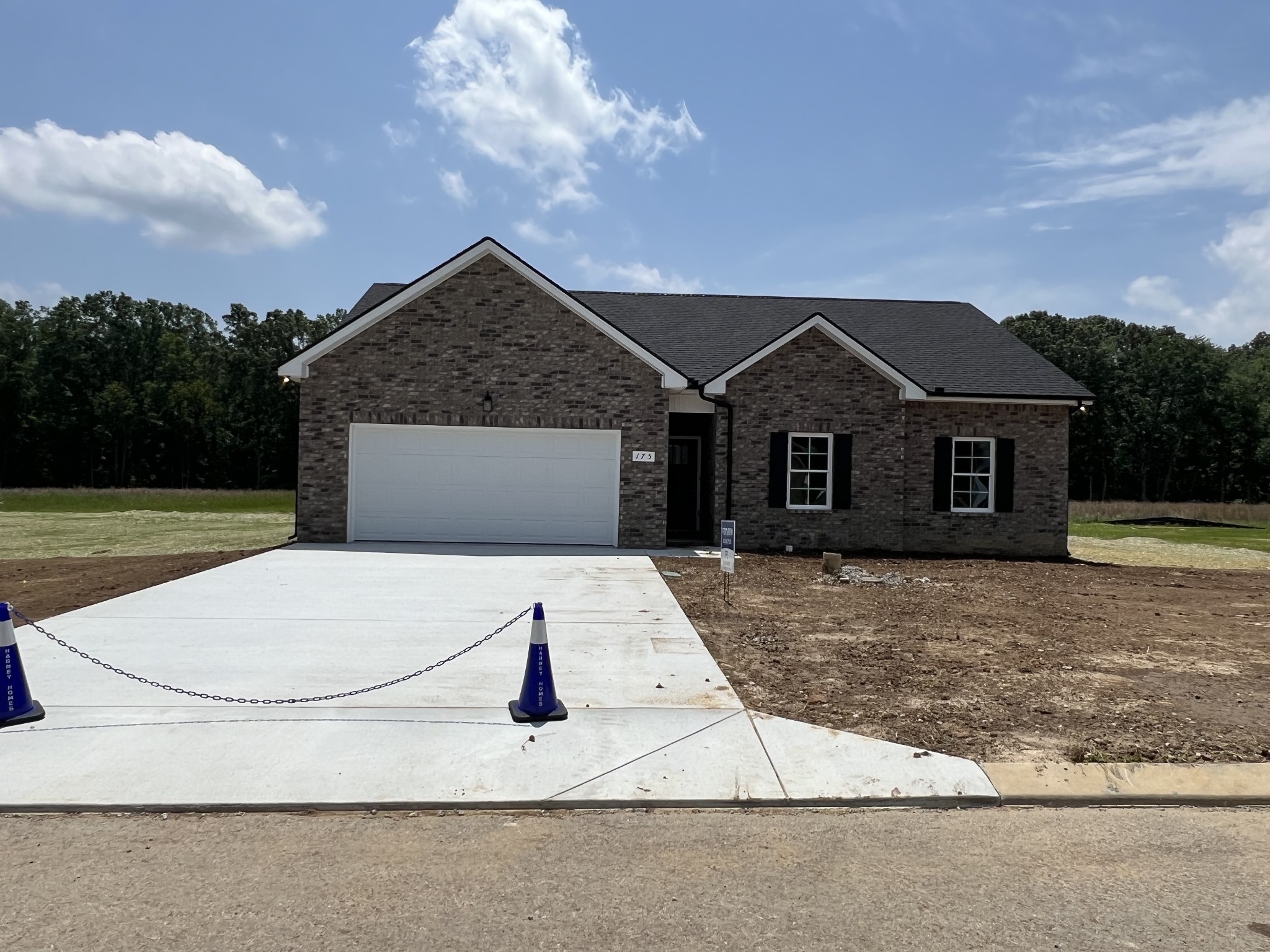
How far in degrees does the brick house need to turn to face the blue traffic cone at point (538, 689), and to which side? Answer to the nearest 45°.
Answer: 0° — it already faces it

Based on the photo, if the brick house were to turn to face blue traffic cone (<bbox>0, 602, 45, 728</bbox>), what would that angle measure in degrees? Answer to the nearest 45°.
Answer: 0° — it already faces it

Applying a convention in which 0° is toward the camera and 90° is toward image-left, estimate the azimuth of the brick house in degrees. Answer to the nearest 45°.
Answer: approximately 0°
